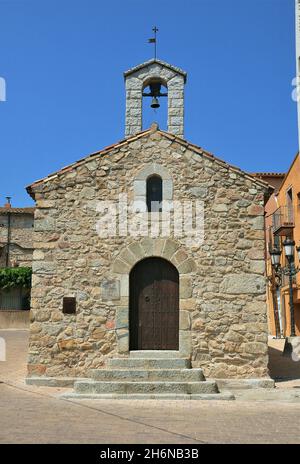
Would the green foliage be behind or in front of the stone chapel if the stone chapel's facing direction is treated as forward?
behind

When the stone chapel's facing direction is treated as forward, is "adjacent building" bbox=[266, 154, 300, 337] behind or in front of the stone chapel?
behind

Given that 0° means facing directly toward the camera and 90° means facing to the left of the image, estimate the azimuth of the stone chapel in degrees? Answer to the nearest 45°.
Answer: approximately 0°

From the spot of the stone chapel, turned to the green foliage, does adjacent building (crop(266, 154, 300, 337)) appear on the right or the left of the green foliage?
right
